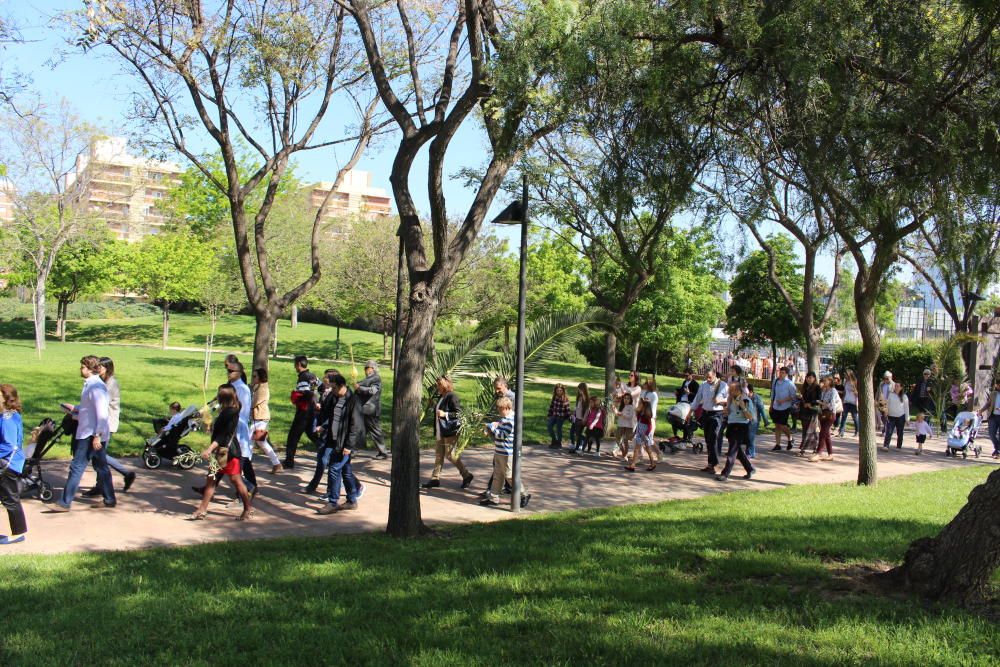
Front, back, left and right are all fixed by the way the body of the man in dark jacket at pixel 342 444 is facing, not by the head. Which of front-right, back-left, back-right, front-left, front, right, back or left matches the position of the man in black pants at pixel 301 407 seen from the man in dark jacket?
back-right

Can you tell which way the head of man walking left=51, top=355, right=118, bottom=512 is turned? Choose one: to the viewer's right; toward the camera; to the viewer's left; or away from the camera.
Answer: to the viewer's left

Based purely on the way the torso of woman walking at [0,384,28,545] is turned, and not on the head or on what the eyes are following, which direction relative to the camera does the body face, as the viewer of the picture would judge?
to the viewer's left

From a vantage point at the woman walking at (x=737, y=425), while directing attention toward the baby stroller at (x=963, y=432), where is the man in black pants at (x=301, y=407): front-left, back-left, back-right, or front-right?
back-left

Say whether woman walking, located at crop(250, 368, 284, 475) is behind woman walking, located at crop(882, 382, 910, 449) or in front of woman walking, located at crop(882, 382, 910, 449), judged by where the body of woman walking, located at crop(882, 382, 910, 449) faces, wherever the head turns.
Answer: in front

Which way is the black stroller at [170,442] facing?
to the viewer's left

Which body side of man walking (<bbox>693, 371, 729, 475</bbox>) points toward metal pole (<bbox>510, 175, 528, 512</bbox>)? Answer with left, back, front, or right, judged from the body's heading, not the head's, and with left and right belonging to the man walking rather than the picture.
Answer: front

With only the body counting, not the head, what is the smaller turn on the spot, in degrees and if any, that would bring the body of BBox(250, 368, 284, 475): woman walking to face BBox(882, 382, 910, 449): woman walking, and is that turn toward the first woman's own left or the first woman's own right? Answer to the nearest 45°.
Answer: approximately 180°

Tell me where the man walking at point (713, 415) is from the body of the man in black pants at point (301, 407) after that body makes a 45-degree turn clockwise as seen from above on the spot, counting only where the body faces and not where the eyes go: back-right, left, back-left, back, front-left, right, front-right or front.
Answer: back-right

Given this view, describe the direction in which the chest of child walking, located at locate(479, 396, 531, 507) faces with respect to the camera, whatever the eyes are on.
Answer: to the viewer's left

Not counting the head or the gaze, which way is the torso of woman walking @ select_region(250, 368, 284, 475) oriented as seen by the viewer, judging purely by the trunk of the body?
to the viewer's left

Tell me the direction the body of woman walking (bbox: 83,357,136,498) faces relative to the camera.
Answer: to the viewer's left

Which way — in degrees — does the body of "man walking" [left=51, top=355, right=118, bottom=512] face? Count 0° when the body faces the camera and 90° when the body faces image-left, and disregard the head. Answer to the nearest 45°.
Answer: approximately 90°

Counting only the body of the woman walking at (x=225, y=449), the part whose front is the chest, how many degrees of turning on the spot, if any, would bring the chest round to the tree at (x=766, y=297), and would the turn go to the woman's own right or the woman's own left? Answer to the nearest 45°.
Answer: approximately 135° to the woman's own right

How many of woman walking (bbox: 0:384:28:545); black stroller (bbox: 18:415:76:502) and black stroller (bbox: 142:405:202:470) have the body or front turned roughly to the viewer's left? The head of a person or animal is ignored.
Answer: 3

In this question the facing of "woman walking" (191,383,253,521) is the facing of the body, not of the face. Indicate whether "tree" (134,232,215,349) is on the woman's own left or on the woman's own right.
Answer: on the woman's own right

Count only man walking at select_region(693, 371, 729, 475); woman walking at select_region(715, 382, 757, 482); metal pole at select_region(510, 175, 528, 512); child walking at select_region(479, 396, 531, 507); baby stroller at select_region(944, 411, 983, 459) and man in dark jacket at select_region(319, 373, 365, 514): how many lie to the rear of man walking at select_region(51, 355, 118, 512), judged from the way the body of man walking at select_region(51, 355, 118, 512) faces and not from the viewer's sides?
6
